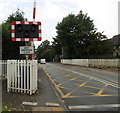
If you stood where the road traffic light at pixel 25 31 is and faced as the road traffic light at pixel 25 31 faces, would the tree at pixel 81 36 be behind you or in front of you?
behind

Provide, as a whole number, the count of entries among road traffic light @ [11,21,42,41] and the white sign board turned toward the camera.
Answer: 2

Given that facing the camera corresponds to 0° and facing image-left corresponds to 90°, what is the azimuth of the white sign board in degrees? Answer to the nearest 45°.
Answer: approximately 0°
